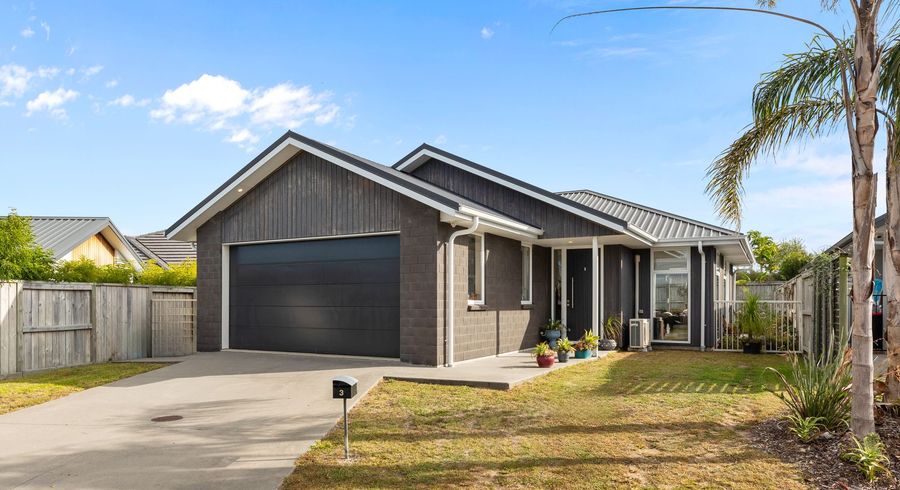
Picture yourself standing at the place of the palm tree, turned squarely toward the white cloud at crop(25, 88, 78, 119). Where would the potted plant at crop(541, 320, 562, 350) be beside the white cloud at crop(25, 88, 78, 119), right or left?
right

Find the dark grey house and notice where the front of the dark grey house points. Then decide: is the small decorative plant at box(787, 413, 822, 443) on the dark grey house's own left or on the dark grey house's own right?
on the dark grey house's own left

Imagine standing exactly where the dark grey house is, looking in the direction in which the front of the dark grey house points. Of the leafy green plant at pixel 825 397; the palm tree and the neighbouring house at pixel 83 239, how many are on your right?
1

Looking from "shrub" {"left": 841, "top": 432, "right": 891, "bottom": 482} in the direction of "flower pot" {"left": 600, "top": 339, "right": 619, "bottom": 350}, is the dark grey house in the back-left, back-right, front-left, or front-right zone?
front-left

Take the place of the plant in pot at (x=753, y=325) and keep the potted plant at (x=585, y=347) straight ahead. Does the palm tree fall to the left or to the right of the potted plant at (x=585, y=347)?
left
